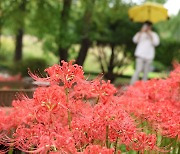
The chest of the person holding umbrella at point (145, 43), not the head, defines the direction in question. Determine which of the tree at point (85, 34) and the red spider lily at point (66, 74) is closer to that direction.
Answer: the red spider lily

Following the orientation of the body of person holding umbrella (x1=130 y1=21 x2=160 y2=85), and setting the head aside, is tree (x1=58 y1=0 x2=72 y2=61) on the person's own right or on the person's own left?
on the person's own right

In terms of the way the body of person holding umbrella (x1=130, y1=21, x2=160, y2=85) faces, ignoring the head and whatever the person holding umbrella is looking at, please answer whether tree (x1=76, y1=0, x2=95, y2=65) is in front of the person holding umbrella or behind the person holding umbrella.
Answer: behind

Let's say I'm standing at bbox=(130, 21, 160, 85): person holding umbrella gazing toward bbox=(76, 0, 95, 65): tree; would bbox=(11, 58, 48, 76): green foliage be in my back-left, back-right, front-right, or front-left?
front-left

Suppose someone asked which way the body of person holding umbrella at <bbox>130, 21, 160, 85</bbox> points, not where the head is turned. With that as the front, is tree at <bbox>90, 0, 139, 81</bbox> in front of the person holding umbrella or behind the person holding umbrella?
behind

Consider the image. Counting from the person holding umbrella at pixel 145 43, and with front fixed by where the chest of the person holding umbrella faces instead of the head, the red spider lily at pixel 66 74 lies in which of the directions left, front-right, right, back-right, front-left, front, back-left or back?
front

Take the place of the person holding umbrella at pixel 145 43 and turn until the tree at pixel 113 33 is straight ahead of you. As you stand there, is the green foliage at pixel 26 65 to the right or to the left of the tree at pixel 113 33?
left

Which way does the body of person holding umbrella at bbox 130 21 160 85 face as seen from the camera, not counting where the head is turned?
toward the camera

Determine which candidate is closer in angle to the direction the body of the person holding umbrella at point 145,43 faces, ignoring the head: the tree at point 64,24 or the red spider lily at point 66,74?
the red spider lily

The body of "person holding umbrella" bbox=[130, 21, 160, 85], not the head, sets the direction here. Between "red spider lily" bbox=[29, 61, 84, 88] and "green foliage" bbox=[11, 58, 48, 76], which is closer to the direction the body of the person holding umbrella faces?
the red spider lily
